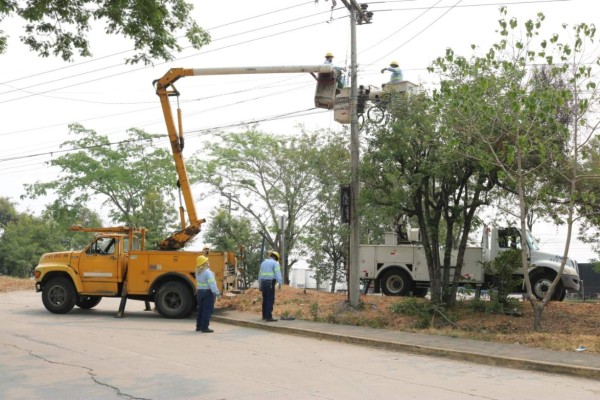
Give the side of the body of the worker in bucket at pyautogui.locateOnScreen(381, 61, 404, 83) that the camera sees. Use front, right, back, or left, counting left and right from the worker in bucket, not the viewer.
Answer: left

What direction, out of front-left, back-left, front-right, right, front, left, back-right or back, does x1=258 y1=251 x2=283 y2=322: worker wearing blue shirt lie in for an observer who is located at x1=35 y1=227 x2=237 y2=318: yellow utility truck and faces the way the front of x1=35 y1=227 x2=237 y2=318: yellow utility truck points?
back-left

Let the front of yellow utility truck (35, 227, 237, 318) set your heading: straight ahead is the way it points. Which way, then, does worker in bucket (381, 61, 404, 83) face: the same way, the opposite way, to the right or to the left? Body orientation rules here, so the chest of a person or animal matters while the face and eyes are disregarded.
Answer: the same way

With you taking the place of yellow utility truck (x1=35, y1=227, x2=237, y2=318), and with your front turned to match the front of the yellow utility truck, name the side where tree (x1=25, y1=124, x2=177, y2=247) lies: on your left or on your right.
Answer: on your right

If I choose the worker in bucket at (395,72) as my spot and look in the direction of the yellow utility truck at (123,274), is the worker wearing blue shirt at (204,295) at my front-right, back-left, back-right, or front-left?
front-left

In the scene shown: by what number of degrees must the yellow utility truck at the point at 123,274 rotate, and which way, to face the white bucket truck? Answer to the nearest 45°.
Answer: approximately 180°

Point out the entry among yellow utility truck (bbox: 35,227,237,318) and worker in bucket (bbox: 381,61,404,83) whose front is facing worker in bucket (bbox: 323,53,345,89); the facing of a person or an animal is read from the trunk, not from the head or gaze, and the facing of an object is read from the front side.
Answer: worker in bucket (bbox: 381,61,404,83)

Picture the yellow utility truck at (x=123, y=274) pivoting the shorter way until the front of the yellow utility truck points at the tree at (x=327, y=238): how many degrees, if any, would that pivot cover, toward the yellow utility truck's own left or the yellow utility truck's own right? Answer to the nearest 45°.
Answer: approximately 135° to the yellow utility truck's own right

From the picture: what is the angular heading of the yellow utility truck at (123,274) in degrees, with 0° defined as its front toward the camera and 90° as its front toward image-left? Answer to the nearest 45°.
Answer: approximately 90°

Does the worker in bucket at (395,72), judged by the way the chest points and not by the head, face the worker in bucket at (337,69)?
yes

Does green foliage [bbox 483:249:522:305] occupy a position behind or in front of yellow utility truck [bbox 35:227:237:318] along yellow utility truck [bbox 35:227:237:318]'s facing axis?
behind

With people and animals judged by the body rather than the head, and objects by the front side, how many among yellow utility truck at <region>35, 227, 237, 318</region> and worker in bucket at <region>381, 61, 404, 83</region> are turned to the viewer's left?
2
